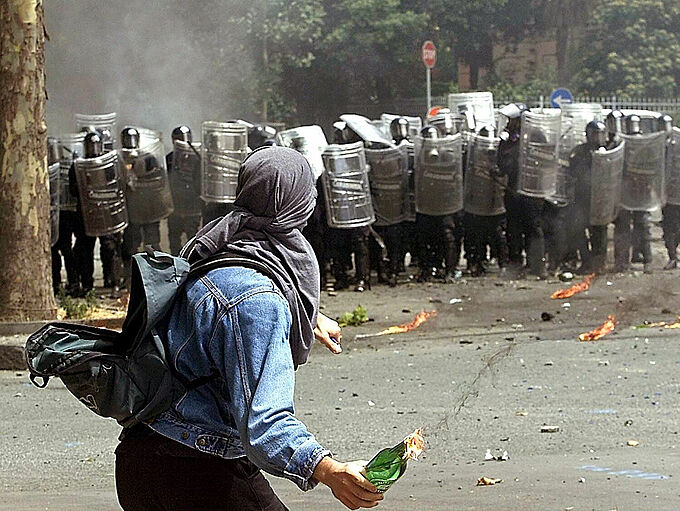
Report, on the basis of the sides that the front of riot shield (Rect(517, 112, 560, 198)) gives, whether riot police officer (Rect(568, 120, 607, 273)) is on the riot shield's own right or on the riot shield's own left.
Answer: on the riot shield's own left

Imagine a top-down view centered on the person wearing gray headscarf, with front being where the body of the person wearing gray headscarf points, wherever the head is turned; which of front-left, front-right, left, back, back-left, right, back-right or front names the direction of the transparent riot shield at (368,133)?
front-left

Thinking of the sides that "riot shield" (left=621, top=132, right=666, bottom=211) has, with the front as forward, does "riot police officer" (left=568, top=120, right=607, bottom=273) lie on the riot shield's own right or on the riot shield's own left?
on the riot shield's own right

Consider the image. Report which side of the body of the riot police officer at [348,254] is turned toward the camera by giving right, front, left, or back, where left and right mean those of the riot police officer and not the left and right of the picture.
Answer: front

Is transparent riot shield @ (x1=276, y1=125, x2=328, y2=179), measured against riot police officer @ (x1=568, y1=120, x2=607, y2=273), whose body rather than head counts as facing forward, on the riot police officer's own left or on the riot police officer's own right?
on the riot police officer's own right

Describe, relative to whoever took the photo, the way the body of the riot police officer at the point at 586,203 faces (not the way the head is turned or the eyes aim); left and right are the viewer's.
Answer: facing the viewer and to the right of the viewer

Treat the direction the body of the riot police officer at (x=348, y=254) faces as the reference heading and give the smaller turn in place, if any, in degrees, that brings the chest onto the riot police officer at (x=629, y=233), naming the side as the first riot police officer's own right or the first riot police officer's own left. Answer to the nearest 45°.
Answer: approximately 90° to the first riot police officer's own left

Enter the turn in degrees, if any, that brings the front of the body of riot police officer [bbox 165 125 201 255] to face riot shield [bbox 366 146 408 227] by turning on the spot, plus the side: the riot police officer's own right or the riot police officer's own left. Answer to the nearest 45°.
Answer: approximately 90° to the riot police officer's own left

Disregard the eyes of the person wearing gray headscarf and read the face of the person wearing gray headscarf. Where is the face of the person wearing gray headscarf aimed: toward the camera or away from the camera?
away from the camera

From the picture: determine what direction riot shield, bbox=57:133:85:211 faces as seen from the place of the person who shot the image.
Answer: facing the viewer

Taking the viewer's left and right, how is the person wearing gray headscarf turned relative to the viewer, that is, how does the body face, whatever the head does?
facing away from the viewer and to the right of the viewer
